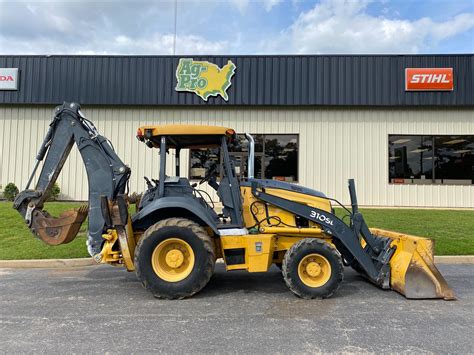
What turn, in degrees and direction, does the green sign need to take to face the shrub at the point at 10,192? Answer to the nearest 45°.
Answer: approximately 90° to its right

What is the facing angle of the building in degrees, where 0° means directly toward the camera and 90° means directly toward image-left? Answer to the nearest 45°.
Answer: approximately 0°

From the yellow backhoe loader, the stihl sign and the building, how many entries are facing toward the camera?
2

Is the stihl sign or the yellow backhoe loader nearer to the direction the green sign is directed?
the yellow backhoe loader

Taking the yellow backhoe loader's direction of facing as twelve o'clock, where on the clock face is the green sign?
The green sign is roughly at 9 o'clock from the yellow backhoe loader.

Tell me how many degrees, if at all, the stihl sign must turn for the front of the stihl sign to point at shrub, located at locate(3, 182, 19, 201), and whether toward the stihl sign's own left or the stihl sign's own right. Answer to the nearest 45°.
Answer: approximately 45° to the stihl sign's own right

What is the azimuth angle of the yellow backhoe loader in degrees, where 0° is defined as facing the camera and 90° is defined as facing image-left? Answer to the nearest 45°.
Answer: approximately 270°

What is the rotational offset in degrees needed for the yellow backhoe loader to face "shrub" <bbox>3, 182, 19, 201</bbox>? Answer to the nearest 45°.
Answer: approximately 135° to its left

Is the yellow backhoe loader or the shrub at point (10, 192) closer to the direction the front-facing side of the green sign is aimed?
the yellow backhoe loader

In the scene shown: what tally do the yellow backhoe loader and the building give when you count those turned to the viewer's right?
1

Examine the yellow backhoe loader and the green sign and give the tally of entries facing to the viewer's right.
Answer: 1

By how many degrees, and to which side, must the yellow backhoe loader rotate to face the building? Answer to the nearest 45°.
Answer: approximately 90° to its left

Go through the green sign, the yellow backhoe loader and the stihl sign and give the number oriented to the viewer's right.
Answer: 1

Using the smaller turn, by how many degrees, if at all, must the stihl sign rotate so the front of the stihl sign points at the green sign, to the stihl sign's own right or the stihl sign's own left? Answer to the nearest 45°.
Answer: approximately 45° to the stihl sign's own right
